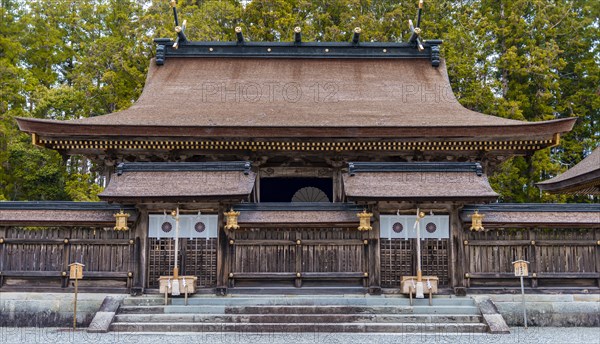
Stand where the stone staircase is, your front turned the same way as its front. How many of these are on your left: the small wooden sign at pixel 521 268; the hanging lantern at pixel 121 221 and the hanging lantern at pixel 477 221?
2

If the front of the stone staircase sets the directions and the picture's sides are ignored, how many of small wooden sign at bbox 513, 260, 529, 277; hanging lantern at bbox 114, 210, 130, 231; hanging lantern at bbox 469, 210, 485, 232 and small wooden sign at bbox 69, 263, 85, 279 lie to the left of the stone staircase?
2

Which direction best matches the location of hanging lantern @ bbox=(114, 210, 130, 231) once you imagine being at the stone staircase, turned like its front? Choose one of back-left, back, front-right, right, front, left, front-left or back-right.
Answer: right

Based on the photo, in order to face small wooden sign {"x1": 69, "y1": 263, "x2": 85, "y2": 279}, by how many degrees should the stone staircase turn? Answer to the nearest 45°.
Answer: approximately 90° to its right

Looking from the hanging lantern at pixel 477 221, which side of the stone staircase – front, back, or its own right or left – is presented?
left

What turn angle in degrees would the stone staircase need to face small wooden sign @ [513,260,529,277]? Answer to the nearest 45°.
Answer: approximately 90° to its left

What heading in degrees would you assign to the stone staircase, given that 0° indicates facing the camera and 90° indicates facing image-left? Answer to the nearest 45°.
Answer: approximately 0°

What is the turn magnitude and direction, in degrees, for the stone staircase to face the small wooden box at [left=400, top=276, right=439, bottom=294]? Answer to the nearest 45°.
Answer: approximately 90° to its left

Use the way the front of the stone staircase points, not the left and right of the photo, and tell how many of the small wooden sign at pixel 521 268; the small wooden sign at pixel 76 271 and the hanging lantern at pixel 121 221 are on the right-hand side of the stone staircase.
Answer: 2
